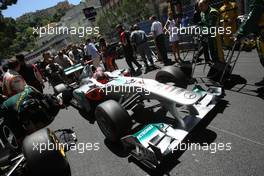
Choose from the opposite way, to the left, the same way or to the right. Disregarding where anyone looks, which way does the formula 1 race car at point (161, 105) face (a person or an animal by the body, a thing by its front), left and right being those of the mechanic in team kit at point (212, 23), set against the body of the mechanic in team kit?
to the left

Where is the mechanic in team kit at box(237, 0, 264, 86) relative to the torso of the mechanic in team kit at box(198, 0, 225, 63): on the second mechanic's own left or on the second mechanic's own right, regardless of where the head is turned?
on the second mechanic's own left

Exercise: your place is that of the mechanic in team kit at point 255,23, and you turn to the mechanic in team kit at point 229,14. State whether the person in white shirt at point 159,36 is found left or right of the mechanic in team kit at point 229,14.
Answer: left

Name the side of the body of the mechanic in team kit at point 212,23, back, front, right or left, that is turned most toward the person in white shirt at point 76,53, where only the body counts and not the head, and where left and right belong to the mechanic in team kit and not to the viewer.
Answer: right

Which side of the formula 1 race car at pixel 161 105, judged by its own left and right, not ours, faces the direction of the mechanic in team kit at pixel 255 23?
left

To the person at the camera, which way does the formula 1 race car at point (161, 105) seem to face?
facing the viewer and to the right of the viewer

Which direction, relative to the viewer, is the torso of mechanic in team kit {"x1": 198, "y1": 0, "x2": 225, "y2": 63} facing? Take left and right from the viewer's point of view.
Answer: facing the viewer and to the left of the viewer
